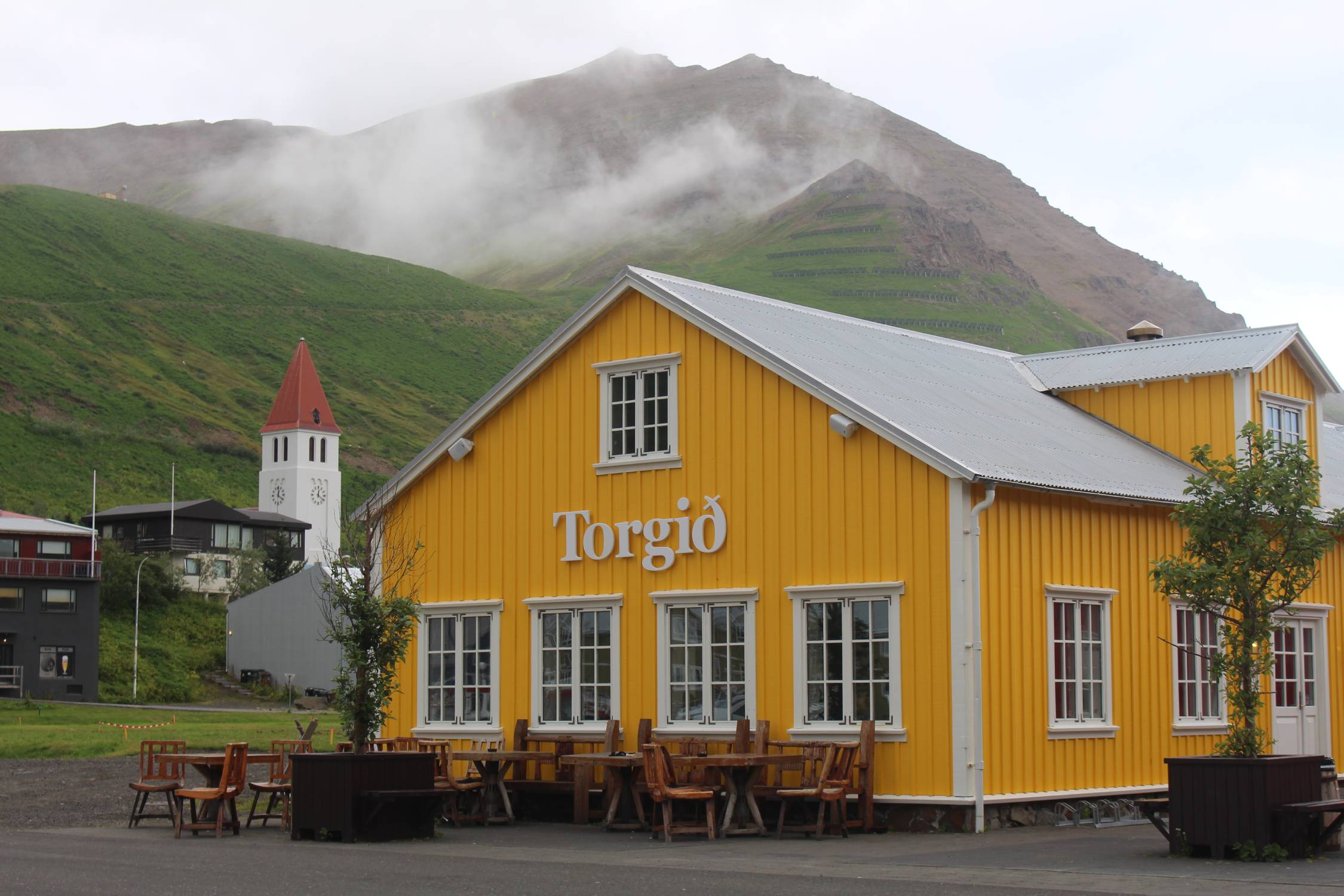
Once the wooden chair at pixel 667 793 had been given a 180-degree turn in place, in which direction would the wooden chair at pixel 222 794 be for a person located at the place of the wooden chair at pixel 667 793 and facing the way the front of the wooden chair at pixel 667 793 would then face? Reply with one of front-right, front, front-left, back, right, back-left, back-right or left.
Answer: front

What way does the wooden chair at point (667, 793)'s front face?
to the viewer's right

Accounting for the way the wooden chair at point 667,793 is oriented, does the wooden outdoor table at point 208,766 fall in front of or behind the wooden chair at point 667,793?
behind

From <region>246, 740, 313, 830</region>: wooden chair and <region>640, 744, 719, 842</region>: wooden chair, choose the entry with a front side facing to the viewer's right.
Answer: <region>640, 744, 719, 842</region>: wooden chair

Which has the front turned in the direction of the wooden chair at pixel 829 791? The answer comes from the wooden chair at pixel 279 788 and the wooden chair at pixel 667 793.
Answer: the wooden chair at pixel 667 793

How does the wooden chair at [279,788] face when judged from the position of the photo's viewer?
facing the viewer and to the left of the viewer

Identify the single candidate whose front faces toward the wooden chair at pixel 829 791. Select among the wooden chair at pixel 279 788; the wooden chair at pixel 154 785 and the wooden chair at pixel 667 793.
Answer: the wooden chair at pixel 667 793

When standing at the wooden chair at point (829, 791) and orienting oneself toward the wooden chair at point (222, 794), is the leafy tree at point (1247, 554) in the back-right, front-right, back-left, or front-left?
back-left
